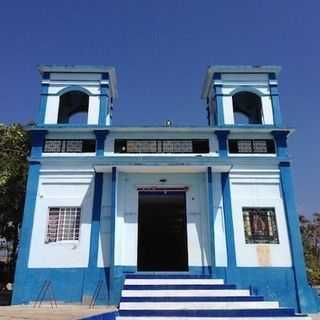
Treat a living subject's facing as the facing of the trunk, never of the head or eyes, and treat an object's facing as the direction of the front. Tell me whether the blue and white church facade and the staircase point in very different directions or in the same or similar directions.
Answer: same or similar directions

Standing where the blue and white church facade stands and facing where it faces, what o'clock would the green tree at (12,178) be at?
The green tree is roughly at 4 o'clock from the blue and white church facade.

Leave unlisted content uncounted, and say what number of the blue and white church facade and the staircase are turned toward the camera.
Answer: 2

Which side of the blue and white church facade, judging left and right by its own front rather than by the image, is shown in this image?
front

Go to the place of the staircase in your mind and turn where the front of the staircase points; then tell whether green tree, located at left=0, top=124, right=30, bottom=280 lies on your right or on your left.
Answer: on your right

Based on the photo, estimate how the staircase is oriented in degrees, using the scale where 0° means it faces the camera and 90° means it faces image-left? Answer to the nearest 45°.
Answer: approximately 0°
